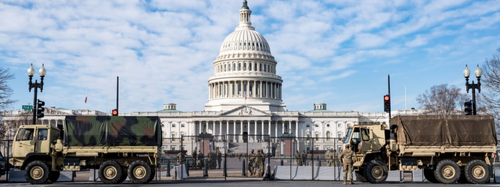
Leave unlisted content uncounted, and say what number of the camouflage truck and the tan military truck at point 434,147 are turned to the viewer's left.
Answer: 2

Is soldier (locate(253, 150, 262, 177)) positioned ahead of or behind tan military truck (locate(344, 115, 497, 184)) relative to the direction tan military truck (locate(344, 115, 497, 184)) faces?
ahead

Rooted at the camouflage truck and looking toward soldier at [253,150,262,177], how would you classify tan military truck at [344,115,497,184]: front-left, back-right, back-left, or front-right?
front-right

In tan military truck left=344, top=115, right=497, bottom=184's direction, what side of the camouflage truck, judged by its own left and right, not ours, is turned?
back

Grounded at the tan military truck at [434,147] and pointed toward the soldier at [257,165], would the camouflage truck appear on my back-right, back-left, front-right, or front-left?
front-left

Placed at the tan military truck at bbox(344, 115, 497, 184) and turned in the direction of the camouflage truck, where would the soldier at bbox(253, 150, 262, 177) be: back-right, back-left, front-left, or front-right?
front-right

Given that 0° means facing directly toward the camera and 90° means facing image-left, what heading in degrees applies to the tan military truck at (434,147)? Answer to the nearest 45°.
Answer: approximately 90°

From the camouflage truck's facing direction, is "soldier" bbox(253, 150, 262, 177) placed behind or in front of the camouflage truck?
behind

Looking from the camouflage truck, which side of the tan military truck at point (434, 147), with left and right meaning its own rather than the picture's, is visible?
front

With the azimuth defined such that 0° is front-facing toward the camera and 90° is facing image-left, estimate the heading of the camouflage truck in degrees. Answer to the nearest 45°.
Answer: approximately 90°
